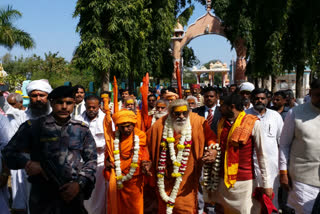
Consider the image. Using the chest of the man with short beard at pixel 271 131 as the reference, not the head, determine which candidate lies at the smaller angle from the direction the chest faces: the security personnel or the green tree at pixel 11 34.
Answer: the security personnel

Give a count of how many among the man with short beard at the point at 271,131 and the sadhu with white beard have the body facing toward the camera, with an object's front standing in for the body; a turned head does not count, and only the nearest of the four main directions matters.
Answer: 2

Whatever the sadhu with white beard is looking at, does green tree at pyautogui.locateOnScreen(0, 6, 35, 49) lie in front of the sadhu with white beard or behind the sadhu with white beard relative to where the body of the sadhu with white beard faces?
behind

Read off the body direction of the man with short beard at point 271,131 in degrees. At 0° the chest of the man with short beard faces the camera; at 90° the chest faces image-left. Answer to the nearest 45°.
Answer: approximately 0°

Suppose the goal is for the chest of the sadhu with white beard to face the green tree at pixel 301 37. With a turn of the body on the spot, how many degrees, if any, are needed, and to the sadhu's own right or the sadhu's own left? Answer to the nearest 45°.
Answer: approximately 135° to the sadhu's own left

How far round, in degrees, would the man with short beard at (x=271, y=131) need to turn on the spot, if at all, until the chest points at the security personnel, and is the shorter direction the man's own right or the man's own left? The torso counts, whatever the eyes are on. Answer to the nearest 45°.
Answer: approximately 45° to the man's own right

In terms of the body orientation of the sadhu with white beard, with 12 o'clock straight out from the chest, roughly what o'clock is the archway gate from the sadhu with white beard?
The archway gate is roughly at 6 o'clock from the sadhu with white beard.
